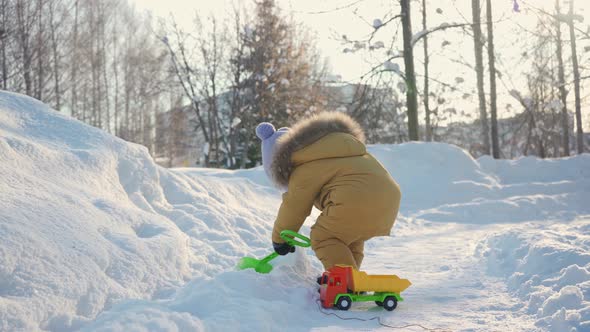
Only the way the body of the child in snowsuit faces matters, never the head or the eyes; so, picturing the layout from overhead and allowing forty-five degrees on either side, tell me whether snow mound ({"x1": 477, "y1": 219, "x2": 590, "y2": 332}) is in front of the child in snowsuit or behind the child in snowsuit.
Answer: behind

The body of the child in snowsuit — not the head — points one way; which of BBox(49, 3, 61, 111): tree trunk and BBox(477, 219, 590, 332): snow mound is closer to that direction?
the tree trunk

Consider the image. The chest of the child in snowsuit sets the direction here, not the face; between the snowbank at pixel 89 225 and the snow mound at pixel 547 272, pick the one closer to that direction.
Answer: the snowbank

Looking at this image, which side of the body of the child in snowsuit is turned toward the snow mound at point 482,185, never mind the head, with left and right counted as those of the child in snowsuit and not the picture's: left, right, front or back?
right

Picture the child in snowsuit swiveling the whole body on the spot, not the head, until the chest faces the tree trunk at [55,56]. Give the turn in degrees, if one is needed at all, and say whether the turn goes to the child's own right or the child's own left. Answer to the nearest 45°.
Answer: approximately 45° to the child's own right

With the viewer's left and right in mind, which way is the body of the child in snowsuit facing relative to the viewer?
facing to the left of the viewer

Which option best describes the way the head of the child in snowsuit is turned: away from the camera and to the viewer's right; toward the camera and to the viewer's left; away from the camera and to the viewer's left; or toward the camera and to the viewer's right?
away from the camera and to the viewer's left

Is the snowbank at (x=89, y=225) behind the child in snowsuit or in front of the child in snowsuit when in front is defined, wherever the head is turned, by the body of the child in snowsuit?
in front

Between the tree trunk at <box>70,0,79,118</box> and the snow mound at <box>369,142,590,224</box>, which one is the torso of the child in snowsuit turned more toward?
the tree trunk
